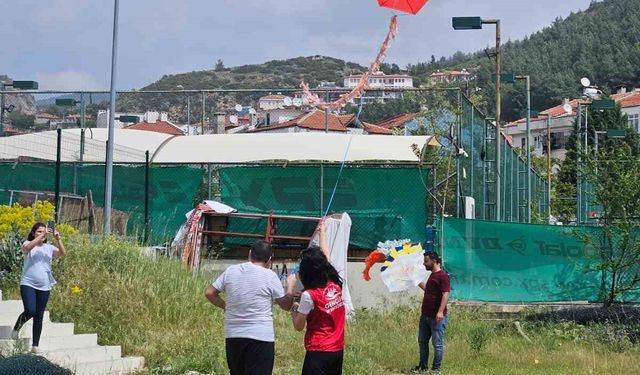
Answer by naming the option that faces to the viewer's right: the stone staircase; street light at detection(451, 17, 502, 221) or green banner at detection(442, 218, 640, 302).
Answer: the stone staircase

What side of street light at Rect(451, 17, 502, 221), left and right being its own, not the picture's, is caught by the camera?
left

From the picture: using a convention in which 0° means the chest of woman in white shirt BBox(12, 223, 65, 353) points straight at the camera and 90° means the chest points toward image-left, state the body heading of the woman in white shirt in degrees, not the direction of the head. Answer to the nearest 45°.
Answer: approximately 315°

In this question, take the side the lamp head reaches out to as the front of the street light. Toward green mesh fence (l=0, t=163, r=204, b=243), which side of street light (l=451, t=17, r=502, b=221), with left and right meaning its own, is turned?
front

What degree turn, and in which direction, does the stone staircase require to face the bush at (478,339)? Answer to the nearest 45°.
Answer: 0° — it already faces it

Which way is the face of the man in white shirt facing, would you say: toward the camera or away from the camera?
away from the camera

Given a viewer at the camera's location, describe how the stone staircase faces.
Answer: facing to the right of the viewer

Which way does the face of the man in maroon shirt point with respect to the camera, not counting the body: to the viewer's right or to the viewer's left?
to the viewer's left

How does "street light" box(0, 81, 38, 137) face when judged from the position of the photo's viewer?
facing to the right of the viewer

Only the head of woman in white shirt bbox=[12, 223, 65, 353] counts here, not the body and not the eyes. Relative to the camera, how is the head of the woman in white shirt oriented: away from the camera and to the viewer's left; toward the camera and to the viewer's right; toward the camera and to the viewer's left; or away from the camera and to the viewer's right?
toward the camera and to the viewer's right
